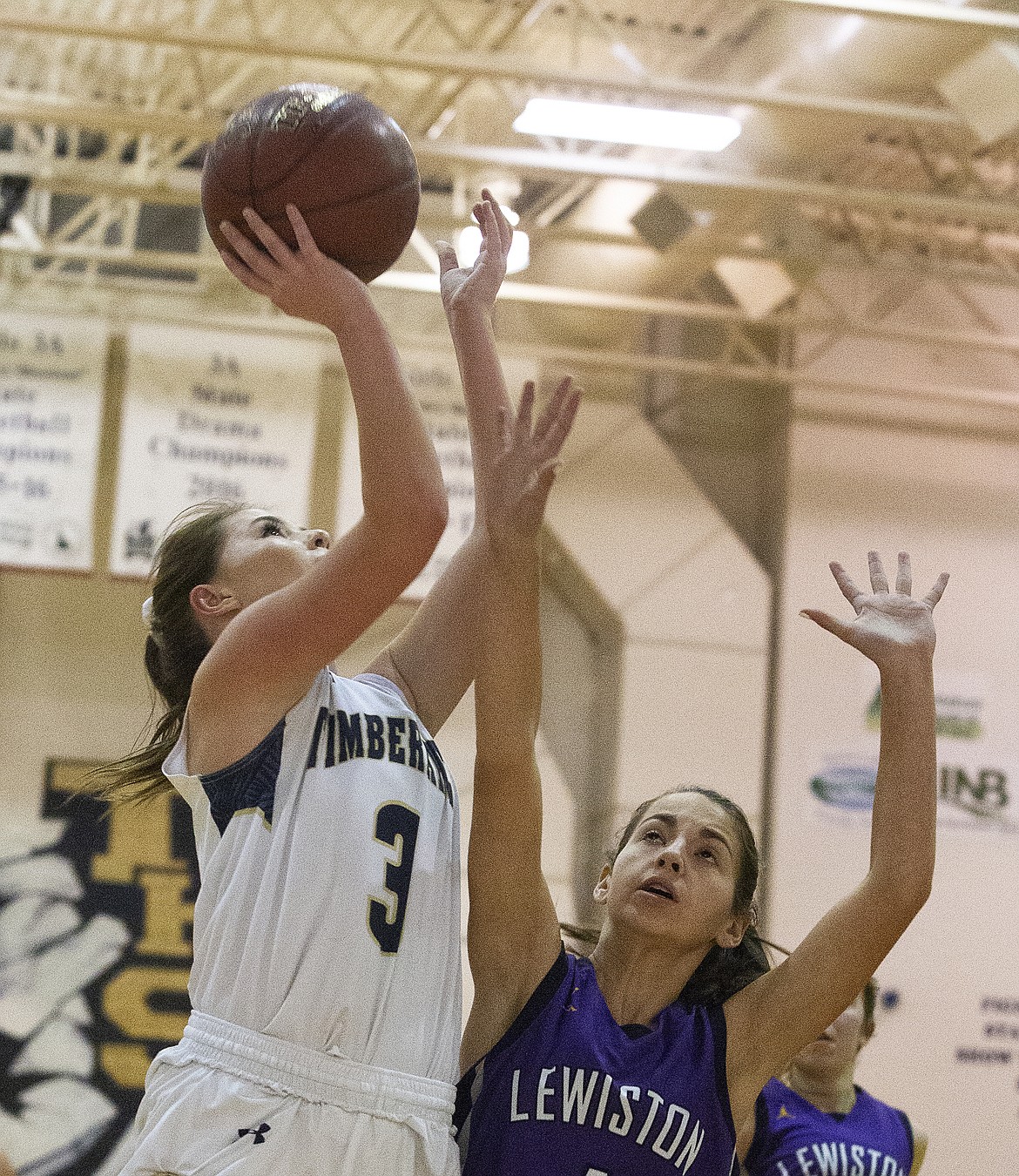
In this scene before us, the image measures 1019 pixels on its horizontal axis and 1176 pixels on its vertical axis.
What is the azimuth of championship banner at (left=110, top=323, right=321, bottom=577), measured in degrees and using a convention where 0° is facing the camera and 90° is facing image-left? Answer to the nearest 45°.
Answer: approximately 0°

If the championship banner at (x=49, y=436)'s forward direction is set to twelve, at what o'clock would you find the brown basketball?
The brown basketball is roughly at 12 o'clock from the championship banner.

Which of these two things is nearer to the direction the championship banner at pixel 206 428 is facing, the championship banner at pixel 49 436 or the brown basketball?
the brown basketball

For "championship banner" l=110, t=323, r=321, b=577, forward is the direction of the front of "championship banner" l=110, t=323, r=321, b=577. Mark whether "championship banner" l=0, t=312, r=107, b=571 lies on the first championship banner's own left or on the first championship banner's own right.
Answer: on the first championship banner's own right

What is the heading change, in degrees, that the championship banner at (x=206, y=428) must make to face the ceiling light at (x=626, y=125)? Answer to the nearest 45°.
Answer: approximately 45° to its left

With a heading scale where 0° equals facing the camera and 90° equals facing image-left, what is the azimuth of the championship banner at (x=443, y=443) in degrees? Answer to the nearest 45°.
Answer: approximately 0°

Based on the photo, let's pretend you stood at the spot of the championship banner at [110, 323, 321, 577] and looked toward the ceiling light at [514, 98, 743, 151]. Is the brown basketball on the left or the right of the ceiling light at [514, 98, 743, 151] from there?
right

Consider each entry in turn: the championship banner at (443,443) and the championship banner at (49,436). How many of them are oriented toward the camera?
2
